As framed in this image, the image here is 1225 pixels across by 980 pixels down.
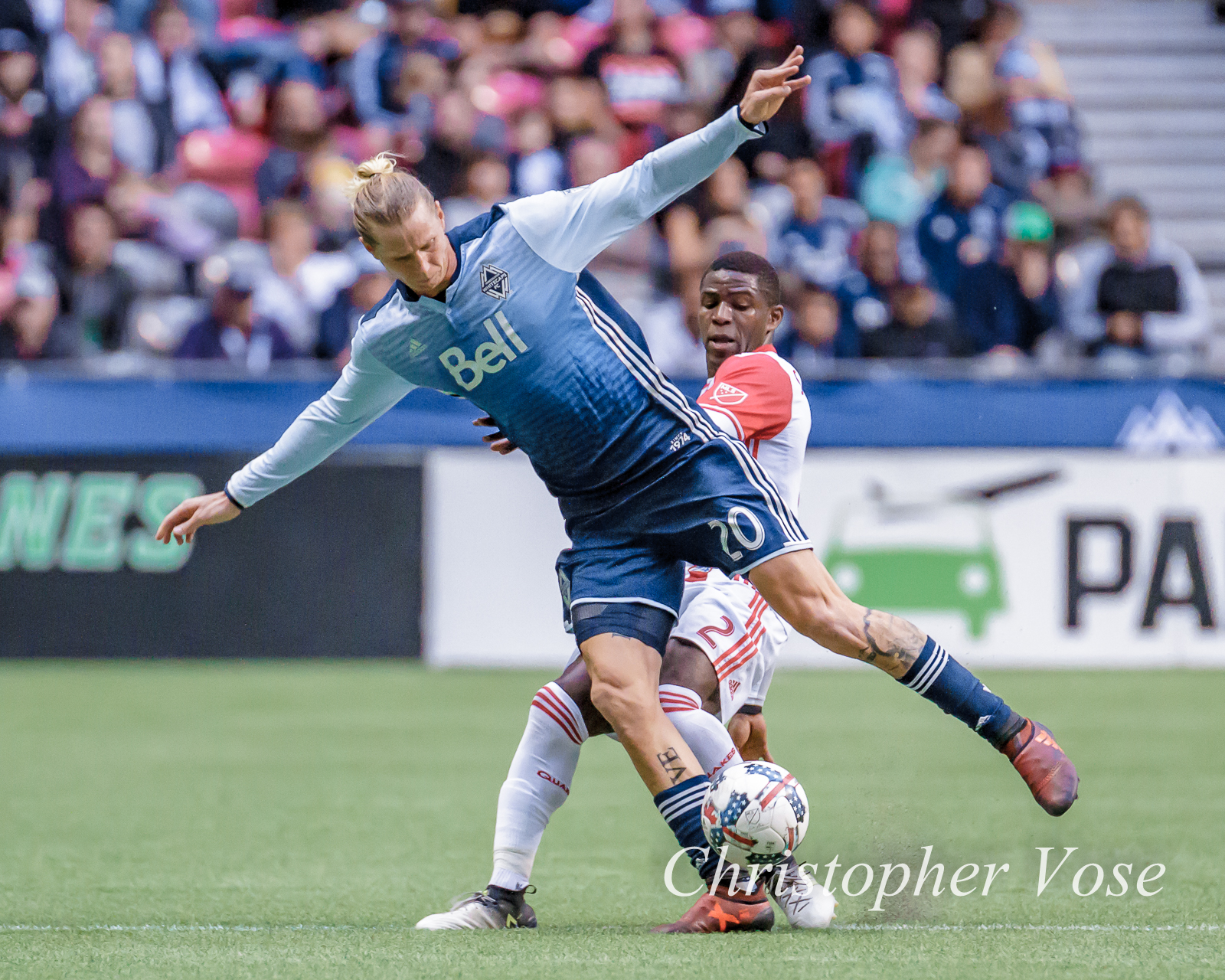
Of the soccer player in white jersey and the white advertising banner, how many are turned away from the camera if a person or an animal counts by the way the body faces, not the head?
0

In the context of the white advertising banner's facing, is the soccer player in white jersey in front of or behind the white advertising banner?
in front

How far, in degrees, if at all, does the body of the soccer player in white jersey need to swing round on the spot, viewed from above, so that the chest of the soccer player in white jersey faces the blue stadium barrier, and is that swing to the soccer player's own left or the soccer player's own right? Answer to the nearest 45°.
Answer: approximately 135° to the soccer player's own right

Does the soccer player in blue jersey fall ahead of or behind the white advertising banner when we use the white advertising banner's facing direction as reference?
ahead

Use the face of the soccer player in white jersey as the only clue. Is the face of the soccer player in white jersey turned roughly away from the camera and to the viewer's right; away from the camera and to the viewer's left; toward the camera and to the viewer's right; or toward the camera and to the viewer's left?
toward the camera and to the viewer's left

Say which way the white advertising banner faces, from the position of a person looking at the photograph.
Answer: facing the viewer

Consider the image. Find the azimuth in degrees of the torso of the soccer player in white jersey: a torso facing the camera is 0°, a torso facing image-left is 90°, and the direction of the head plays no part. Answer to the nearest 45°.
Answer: approximately 45°

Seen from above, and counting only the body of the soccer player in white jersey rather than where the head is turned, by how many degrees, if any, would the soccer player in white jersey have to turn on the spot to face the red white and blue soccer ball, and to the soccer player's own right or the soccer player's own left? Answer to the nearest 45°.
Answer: approximately 45° to the soccer player's own left

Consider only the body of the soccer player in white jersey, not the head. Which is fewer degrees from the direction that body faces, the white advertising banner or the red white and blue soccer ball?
the red white and blue soccer ball

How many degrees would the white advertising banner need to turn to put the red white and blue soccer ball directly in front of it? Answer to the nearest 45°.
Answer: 0° — it already faces it

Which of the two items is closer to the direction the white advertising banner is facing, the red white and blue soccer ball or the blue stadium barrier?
the red white and blue soccer ball
